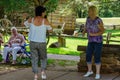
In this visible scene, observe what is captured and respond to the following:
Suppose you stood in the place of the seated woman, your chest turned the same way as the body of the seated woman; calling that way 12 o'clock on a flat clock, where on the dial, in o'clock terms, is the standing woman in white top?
The standing woman in white top is roughly at 10 o'clock from the seated woman.

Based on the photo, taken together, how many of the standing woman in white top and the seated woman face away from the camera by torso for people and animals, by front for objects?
1

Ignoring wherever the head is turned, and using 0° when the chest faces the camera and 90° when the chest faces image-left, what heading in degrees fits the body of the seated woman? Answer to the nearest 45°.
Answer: approximately 45°

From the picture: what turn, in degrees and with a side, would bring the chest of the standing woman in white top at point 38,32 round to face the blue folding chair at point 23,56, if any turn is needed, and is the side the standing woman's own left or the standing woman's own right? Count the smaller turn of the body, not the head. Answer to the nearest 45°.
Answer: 0° — they already face it

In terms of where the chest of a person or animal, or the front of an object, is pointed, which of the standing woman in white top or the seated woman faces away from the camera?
the standing woman in white top

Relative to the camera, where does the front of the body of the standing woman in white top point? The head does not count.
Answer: away from the camera
